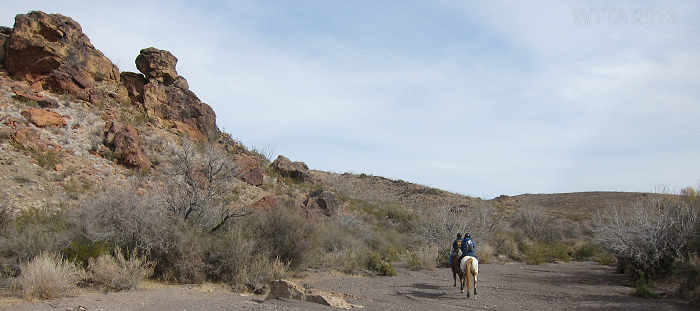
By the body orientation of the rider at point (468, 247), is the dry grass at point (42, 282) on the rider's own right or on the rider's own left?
on the rider's own left

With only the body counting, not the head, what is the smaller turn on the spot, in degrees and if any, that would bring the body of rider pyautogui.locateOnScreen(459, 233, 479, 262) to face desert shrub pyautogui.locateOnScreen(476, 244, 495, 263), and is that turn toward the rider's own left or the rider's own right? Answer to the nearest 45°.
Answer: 0° — they already face it

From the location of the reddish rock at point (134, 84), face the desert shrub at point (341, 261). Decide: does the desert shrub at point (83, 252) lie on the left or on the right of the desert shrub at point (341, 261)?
right

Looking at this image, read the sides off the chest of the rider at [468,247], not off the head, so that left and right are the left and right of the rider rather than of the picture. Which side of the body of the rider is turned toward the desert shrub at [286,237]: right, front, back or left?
left

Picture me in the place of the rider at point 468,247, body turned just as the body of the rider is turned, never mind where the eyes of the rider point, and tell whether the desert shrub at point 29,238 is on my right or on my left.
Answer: on my left

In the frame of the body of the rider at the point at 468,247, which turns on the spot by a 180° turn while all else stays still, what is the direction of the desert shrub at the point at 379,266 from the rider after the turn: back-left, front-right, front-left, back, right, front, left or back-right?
back-right

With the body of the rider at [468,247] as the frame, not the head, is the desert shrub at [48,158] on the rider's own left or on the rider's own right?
on the rider's own left

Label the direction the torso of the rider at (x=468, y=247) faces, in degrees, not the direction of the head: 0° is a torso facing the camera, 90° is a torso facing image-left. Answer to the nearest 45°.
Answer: approximately 180°

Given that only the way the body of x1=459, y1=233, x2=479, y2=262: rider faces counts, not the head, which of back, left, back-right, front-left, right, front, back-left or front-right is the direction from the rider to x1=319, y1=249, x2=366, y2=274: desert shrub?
front-left

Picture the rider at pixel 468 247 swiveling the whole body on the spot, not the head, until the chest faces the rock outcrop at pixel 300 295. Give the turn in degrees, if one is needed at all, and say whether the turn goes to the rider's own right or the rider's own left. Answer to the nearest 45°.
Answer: approximately 135° to the rider's own left

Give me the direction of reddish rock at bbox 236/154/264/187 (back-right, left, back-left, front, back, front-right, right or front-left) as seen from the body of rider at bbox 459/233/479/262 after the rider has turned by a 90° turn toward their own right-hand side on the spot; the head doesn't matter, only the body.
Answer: back-left

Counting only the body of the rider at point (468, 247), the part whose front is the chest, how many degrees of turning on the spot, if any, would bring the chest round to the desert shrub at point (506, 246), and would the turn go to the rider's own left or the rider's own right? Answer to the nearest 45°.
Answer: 0° — they already face it

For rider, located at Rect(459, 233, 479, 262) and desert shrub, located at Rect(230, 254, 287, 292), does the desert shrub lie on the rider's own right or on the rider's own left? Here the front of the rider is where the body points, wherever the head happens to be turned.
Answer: on the rider's own left

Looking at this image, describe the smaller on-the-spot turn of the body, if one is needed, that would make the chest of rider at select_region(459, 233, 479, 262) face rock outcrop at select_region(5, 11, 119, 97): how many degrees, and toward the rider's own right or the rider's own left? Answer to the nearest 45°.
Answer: approximately 90° to the rider's own left

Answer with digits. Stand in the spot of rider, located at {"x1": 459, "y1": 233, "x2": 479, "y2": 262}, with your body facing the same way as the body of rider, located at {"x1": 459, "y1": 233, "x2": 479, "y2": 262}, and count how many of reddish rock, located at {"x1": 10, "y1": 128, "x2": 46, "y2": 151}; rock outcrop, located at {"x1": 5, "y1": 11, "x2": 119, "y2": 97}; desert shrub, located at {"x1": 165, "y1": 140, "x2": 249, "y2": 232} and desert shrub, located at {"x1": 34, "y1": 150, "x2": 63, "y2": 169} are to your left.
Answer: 4
